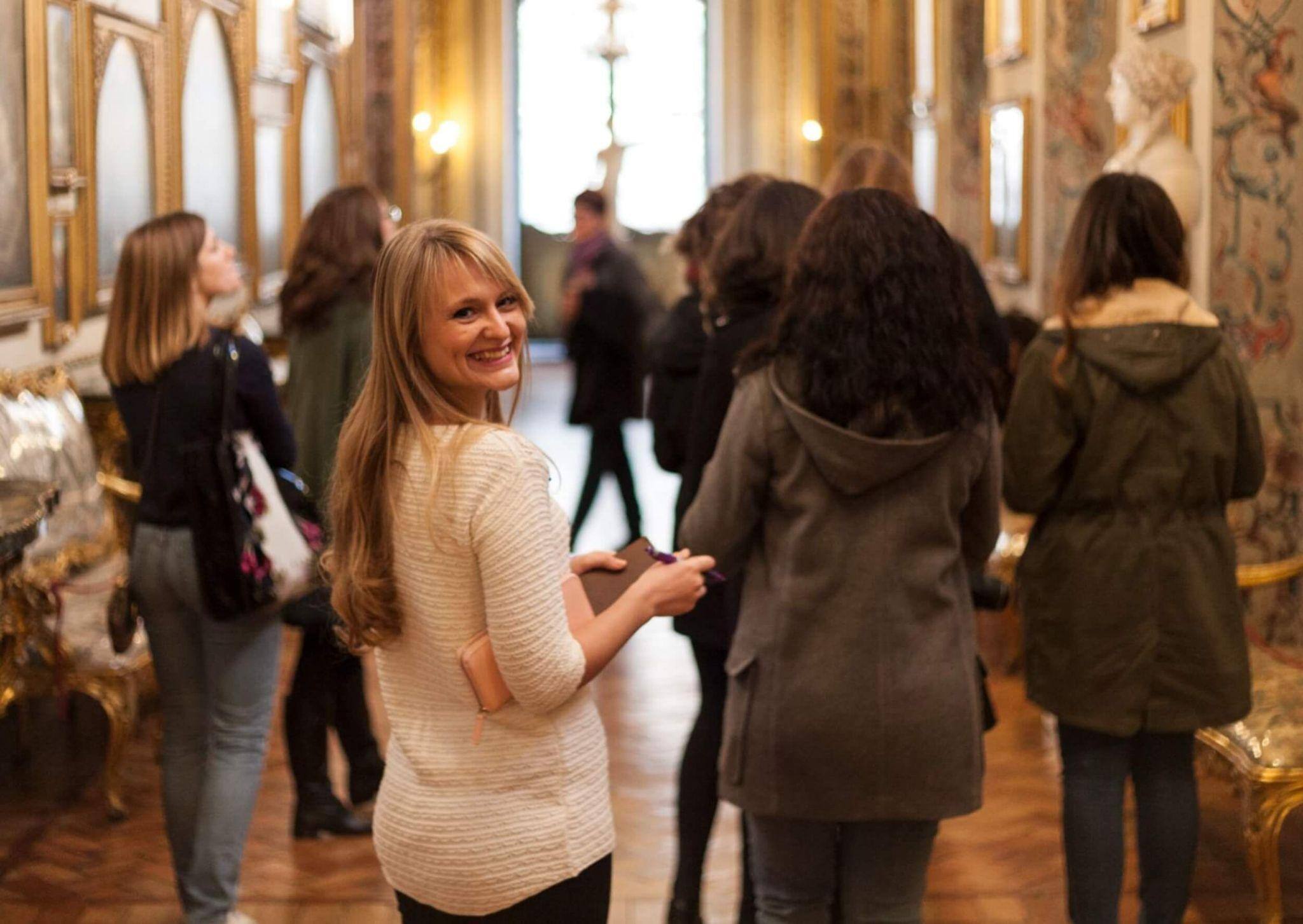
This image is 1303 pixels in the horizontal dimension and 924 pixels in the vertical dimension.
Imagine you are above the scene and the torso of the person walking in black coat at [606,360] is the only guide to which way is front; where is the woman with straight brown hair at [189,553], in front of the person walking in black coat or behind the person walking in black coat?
in front

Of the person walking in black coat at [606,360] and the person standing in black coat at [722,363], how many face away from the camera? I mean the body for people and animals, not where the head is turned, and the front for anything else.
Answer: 1

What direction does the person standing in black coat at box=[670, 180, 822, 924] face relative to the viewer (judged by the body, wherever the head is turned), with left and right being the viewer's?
facing away from the viewer

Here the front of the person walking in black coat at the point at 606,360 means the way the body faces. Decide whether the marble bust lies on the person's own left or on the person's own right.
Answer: on the person's own left

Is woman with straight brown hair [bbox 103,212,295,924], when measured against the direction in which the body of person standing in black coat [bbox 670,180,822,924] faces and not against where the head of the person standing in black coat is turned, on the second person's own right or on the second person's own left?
on the second person's own left

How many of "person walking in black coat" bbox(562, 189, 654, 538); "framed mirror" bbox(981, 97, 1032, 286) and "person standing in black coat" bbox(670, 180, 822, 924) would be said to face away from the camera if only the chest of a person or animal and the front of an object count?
1

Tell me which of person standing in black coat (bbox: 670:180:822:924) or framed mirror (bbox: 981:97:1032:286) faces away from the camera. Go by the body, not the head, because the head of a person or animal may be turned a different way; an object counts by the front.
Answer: the person standing in black coat

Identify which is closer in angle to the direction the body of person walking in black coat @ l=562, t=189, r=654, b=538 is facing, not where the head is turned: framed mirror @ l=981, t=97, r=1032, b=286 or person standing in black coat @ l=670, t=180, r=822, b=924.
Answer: the person standing in black coat

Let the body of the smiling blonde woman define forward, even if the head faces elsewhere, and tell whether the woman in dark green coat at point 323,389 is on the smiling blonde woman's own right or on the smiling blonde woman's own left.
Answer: on the smiling blonde woman's own left
